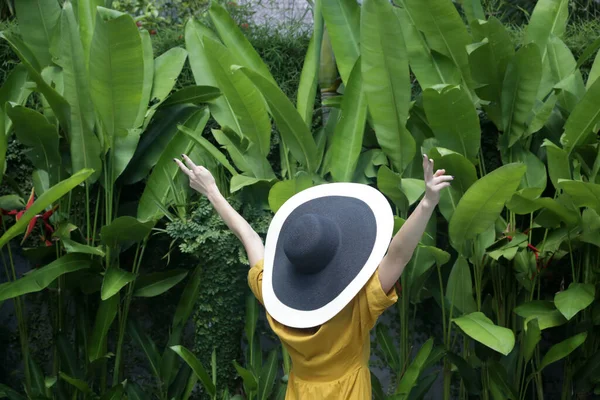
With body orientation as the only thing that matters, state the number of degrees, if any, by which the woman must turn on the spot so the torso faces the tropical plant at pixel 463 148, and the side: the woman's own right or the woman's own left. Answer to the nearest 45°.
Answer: approximately 45° to the woman's own right

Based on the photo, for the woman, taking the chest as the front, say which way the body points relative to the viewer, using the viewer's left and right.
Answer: facing away from the viewer
